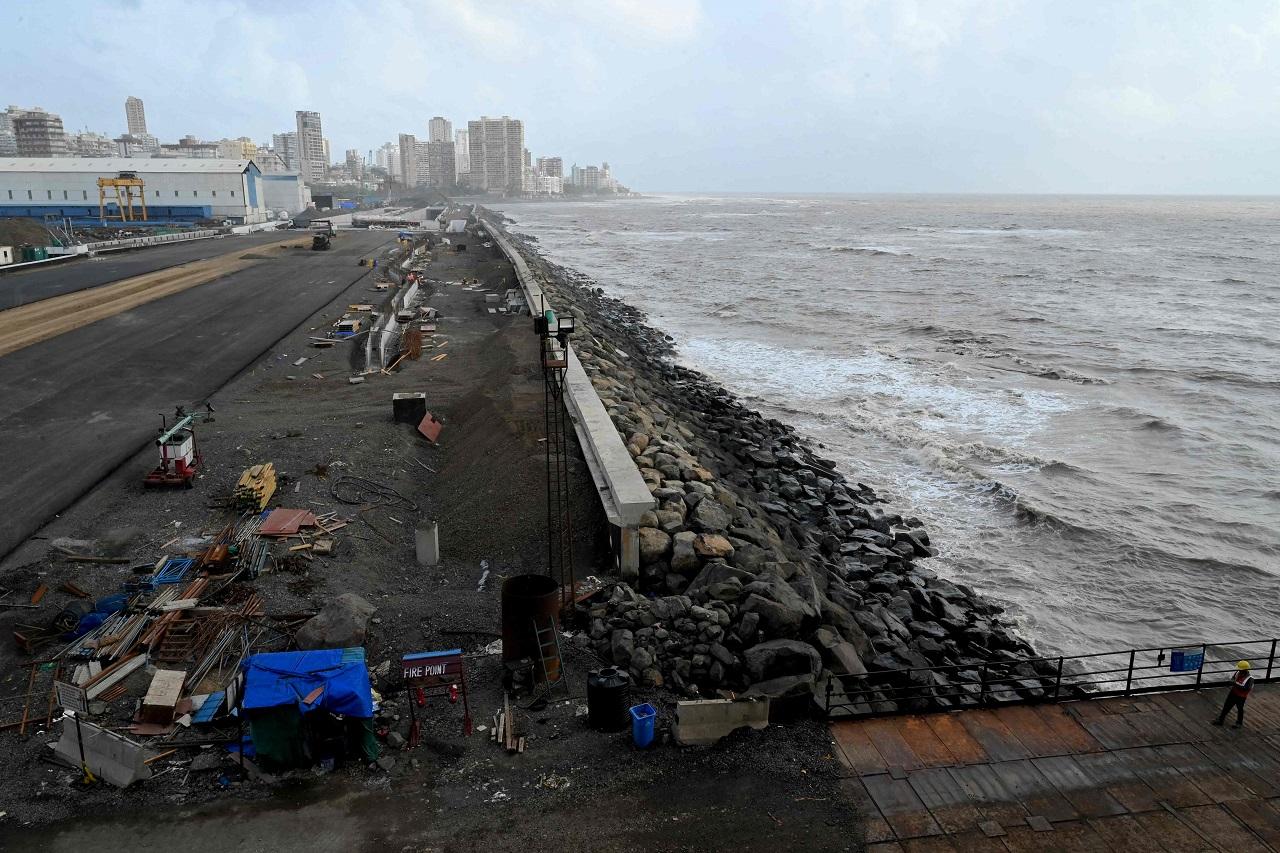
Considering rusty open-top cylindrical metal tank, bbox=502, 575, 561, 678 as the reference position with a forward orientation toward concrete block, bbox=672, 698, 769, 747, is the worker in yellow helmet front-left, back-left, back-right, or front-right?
front-left

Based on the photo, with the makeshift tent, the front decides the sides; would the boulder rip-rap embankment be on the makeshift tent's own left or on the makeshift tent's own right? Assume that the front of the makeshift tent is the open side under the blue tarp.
on the makeshift tent's own left

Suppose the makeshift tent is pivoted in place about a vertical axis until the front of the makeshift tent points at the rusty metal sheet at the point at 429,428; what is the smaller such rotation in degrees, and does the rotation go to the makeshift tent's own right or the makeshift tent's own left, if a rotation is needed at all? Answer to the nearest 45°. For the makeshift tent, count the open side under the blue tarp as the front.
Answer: approximately 180°

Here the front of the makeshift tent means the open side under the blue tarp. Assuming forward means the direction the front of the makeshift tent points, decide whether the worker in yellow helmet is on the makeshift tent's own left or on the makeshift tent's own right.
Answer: on the makeshift tent's own left

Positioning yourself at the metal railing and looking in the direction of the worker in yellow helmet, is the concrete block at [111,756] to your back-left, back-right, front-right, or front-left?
back-right

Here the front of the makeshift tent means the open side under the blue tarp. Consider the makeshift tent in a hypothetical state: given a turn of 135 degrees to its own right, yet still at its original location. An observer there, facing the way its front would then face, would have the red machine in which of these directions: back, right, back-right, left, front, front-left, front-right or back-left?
front-right

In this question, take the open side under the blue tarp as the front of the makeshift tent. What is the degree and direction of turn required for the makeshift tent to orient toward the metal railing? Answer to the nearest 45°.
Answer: approximately 90° to its left

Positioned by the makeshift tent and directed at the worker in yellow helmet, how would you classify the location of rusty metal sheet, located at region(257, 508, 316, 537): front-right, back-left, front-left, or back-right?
back-left

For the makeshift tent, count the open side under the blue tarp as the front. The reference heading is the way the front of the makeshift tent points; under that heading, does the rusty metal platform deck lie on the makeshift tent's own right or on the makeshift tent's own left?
on the makeshift tent's own left

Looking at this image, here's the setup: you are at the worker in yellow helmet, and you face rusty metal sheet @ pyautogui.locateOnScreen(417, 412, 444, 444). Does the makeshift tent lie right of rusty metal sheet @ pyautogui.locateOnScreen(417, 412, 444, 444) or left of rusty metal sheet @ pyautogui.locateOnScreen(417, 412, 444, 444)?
left

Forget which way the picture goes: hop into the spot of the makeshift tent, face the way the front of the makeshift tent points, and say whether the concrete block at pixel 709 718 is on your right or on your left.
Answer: on your left

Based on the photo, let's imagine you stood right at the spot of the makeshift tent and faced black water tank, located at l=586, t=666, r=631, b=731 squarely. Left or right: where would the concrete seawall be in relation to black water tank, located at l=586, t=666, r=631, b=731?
left

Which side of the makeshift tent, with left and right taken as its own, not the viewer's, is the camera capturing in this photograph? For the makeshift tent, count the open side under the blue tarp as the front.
front

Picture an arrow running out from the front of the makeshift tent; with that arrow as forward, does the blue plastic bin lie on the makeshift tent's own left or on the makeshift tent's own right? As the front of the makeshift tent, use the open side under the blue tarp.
on the makeshift tent's own left
